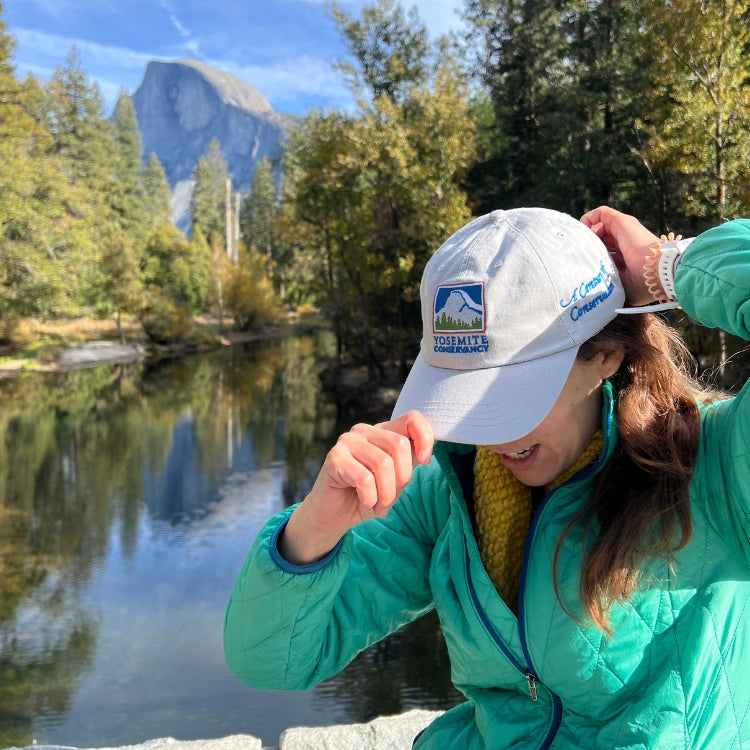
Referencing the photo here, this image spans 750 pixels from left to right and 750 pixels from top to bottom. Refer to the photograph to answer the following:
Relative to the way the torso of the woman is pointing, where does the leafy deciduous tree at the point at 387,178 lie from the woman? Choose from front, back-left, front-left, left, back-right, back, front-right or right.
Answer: back-right

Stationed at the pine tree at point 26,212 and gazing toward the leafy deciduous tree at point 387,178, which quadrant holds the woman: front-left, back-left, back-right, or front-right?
front-right

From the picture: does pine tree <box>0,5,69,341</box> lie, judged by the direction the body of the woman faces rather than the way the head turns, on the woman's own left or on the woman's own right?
on the woman's own right

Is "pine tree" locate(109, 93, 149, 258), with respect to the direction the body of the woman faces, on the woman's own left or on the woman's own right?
on the woman's own right

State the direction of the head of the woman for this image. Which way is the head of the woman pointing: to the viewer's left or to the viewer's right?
to the viewer's left

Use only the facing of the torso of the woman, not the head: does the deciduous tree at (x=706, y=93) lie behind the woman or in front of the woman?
behind

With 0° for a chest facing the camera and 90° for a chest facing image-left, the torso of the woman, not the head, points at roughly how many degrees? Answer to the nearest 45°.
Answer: approximately 45°

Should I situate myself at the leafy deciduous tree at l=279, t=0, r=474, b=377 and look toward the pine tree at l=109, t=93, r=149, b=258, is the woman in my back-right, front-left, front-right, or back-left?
back-left
